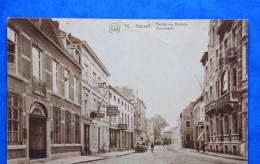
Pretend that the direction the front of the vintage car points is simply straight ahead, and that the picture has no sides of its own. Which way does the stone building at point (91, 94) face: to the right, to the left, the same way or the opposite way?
to the left

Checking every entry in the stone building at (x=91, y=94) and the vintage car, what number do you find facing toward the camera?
1
